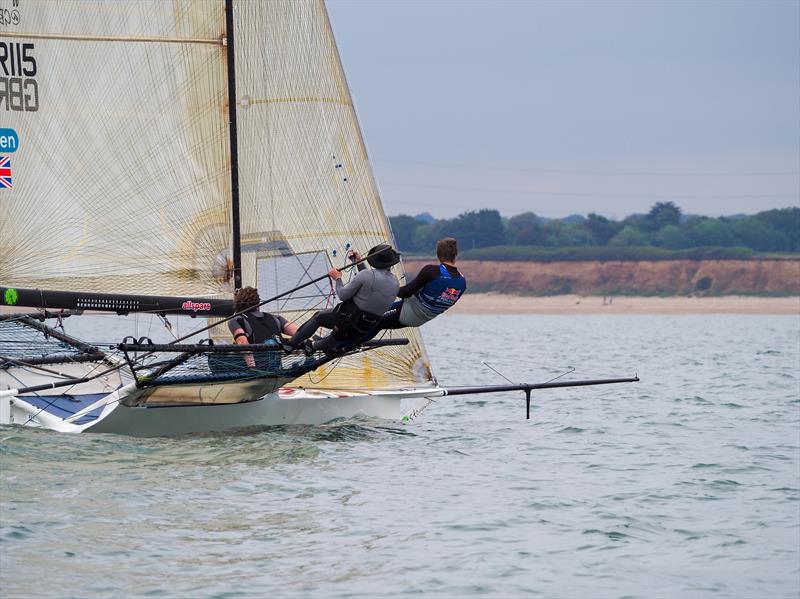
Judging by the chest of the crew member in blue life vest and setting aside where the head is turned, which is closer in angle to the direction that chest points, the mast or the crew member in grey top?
the mast

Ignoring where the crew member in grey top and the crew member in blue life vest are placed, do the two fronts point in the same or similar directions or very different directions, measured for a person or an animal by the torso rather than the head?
same or similar directions

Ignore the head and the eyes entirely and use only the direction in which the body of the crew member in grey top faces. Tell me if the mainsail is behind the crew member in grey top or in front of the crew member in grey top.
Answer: in front

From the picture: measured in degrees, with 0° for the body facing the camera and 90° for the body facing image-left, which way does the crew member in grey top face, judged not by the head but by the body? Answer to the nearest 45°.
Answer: approximately 135°

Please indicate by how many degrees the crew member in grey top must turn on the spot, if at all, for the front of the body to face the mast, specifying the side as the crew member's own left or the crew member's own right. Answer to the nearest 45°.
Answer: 0° — they already face it

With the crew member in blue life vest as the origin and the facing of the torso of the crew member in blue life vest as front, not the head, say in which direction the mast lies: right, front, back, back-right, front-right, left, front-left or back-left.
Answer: front
